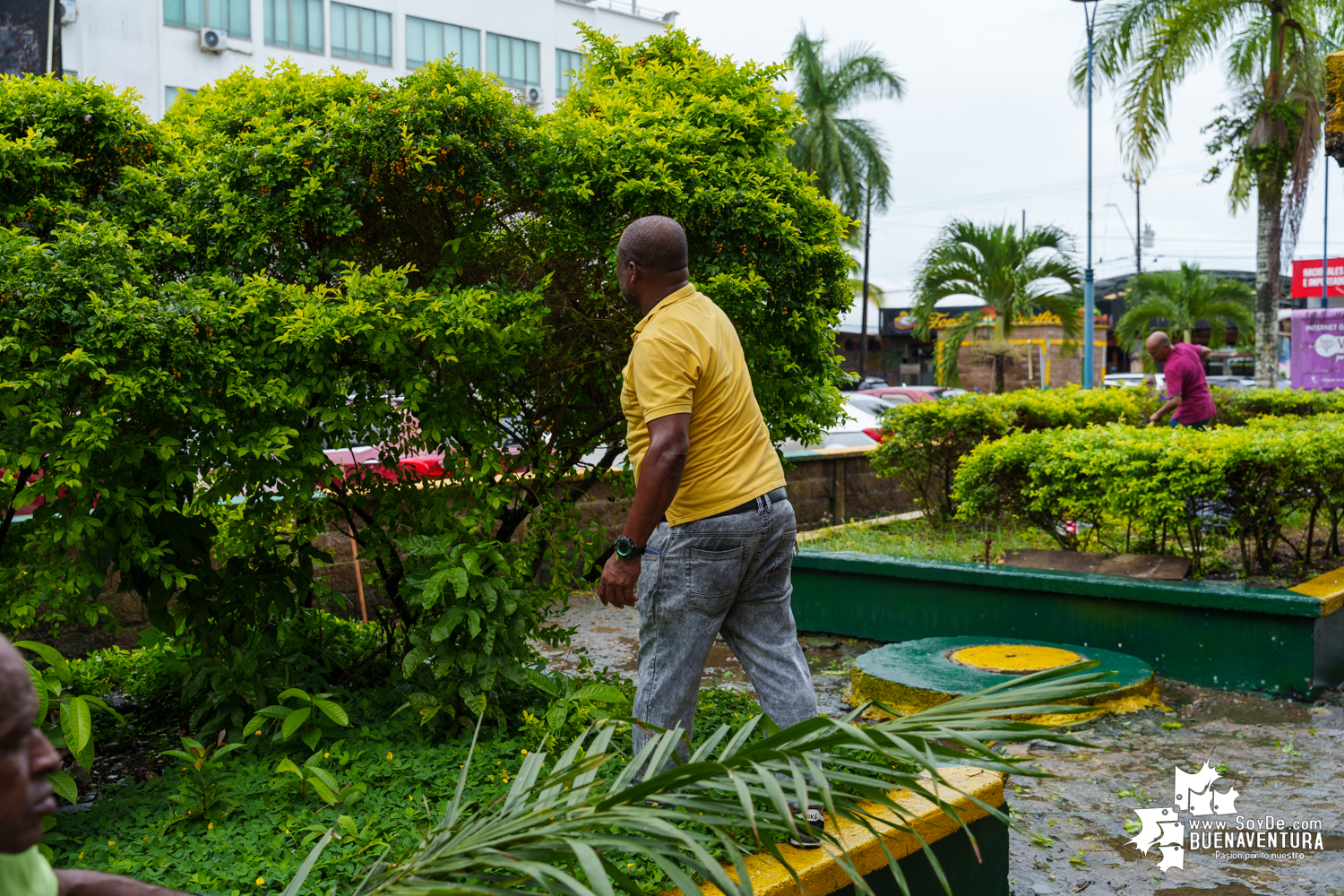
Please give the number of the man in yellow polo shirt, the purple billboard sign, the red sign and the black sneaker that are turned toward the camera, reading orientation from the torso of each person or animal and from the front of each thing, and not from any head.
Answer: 2

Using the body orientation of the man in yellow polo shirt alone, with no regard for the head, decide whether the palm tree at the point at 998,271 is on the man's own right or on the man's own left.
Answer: on the man's own right

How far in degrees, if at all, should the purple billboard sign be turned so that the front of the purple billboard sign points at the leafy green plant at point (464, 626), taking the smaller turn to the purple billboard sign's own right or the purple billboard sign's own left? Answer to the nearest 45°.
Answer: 0° — it already faces it

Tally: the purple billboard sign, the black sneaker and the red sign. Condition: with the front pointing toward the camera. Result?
2

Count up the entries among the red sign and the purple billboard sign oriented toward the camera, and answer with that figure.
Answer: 2

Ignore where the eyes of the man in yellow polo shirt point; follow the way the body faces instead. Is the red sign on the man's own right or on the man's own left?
on the man's own right

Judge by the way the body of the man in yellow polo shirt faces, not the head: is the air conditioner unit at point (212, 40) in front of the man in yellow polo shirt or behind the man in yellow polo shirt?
in front

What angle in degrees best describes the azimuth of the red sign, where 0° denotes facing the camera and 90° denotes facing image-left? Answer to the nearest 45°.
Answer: approximately 0°

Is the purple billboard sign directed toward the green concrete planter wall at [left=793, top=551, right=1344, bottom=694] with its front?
yes

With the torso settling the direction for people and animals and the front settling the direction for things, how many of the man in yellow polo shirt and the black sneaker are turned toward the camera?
0

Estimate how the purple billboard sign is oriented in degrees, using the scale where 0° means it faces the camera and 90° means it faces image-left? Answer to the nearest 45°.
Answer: approximately 0°

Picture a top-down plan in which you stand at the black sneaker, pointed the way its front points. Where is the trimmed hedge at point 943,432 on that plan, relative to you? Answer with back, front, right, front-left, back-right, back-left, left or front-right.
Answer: front-right

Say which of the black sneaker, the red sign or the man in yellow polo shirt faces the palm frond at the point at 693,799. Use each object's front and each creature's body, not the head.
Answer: the red sign
